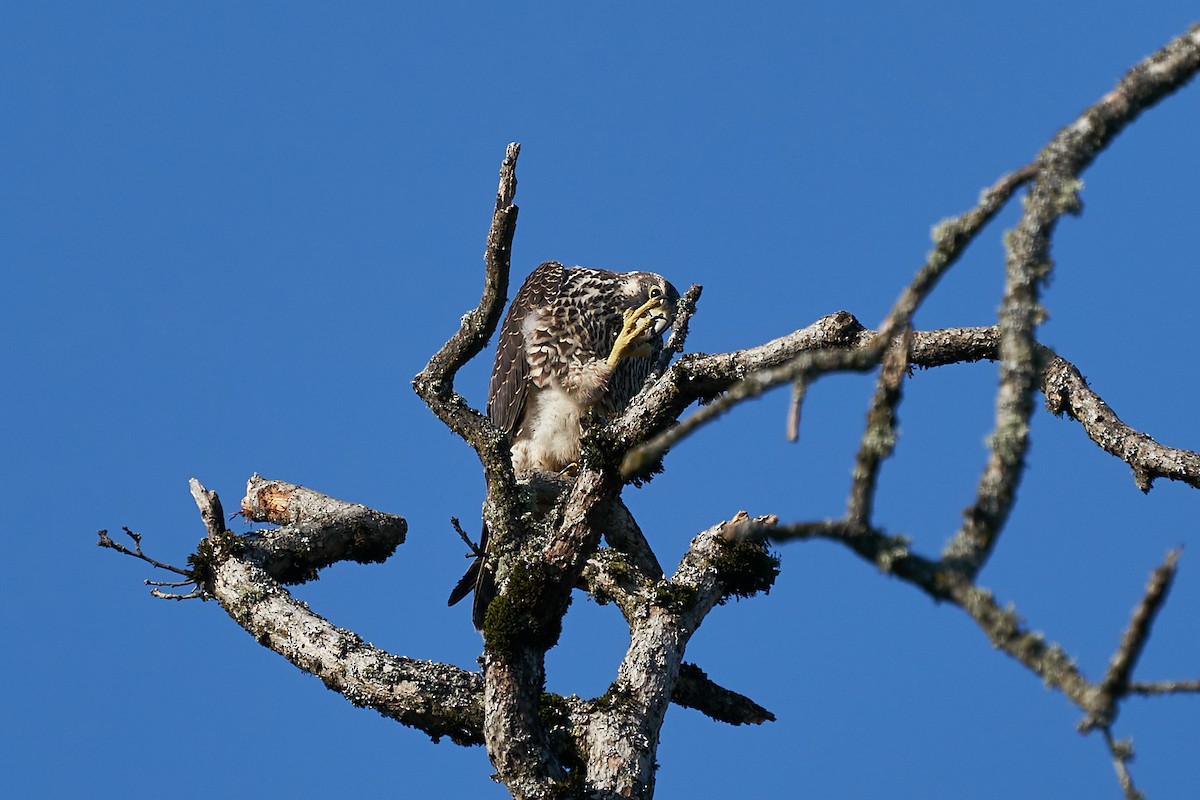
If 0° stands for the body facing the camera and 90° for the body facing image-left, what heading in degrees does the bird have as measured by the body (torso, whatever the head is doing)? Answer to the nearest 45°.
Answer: approximately 315°
